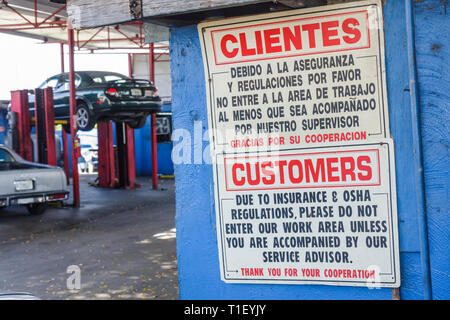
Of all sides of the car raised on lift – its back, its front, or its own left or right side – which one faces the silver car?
left

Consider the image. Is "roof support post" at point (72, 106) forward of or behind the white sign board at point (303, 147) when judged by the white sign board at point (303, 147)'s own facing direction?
behind

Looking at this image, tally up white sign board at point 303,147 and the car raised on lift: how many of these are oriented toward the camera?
1

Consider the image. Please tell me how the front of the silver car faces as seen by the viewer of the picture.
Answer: facing away from the viewer and to the left of the viewer

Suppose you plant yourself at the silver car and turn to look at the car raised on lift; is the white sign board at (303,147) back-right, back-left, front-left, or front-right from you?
back-right

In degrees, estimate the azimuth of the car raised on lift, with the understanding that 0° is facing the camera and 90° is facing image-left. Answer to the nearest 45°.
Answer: approximately 135°
